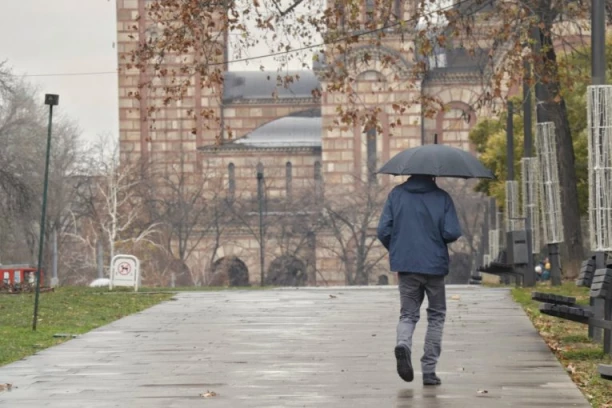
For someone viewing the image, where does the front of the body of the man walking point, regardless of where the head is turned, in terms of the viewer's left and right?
facing away from the viewer

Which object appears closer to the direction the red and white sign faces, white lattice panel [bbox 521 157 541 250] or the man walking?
the man walking

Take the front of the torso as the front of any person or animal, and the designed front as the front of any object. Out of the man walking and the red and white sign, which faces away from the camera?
the man walking

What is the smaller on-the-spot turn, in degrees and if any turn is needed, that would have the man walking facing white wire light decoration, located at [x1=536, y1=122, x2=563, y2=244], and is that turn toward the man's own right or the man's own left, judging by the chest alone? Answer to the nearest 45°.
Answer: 0° — they already face it

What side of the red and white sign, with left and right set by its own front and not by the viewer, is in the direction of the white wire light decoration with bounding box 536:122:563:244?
left

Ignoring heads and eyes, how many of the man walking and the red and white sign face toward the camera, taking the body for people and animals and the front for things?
1

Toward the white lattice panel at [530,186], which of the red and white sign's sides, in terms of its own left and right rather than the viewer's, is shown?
left

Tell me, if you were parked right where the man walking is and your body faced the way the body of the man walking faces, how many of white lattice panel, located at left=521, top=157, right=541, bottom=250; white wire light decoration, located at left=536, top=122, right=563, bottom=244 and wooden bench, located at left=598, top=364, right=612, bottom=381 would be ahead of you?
2

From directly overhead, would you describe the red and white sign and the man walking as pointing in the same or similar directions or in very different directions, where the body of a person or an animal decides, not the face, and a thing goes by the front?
very different directions
